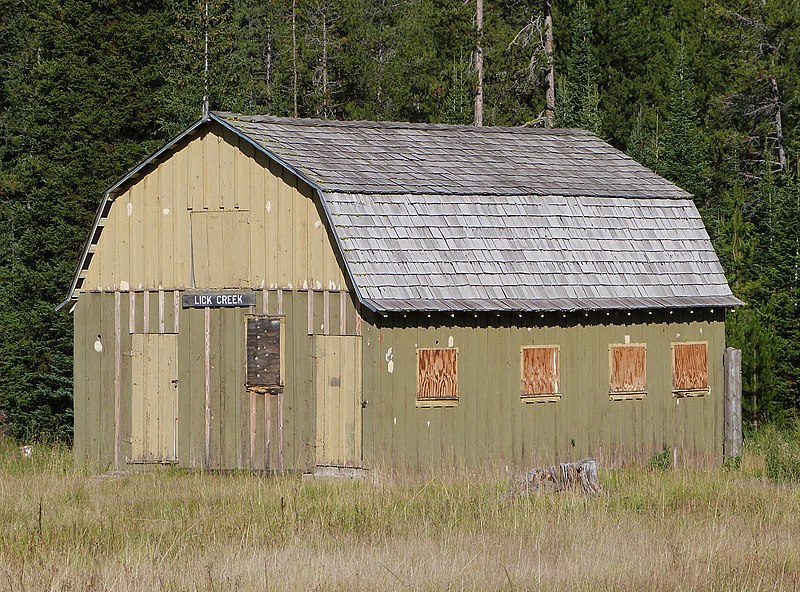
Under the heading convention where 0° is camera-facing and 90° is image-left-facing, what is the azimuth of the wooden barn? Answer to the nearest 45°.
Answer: approximately 45°

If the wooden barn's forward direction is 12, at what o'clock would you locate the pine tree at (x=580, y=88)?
The pine tree is roughly at 5 o'clock from the wooden barn.

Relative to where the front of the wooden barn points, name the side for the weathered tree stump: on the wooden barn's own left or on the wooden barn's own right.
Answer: on the wooden barn's own left

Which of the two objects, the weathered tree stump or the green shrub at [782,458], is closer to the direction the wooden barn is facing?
the weathered tree stump

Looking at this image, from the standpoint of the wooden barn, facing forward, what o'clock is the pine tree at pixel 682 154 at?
The pine tree is roughly at 5 o'clock from the wooden barn.

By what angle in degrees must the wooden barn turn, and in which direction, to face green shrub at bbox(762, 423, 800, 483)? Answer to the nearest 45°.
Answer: approximately 135° to its left
